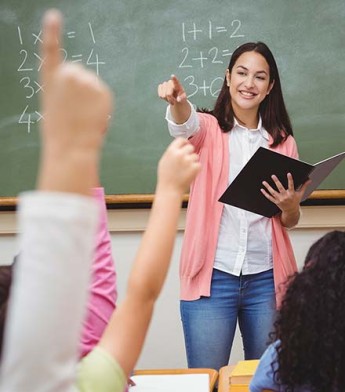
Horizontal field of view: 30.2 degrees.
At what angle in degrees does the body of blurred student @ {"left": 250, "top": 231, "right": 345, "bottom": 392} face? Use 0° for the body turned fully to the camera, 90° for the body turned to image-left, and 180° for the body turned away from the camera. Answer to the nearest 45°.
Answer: approximately 180°
